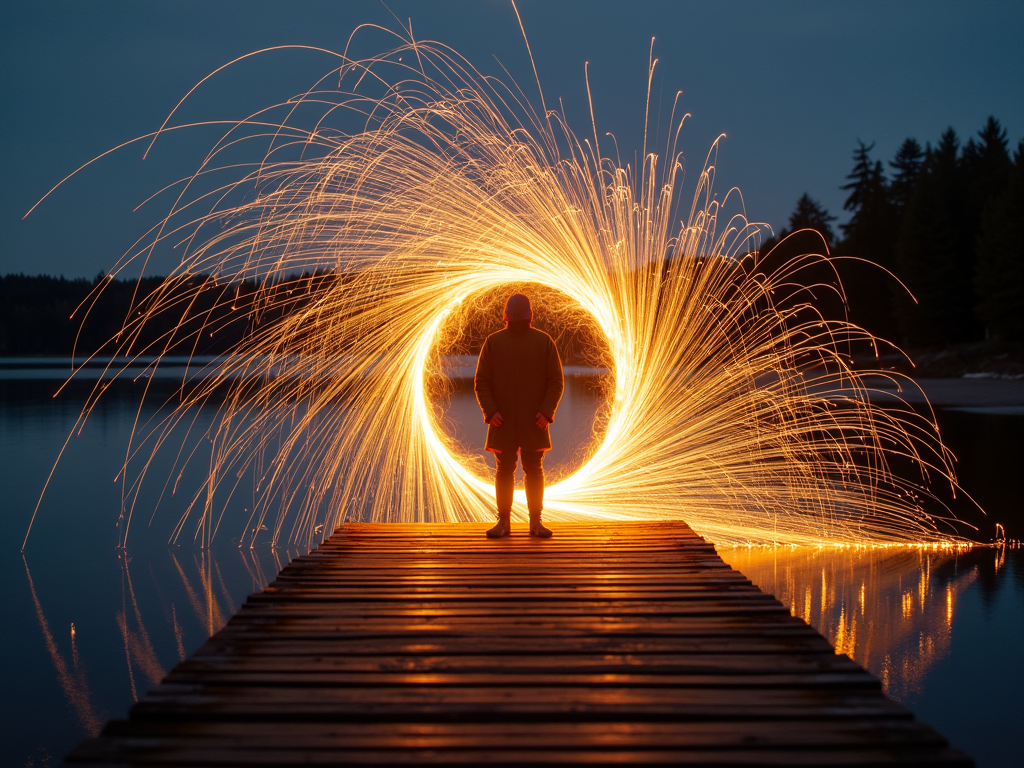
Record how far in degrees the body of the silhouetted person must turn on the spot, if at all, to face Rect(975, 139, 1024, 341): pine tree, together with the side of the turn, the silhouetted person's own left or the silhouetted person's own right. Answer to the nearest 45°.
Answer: approximately 135° to the silhouetted person's own left

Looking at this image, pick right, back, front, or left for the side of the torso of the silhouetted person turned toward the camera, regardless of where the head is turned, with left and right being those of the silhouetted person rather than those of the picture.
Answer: front

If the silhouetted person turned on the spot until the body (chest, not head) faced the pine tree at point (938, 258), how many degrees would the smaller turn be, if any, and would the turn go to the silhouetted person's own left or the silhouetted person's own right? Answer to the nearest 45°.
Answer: approximately 135° to the silhouetted person's own left
